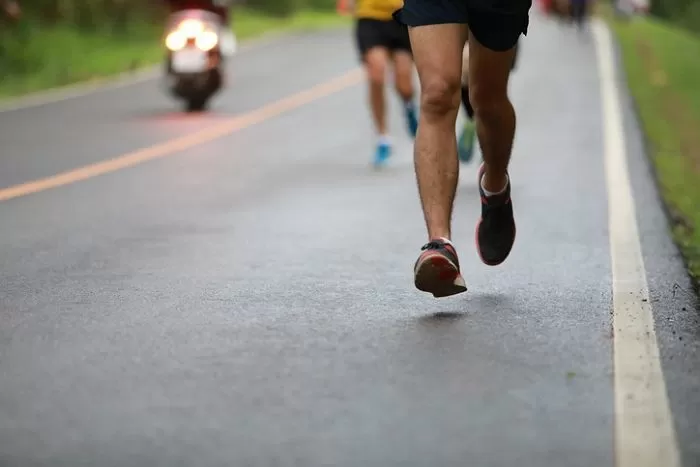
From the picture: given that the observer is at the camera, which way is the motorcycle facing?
facing the viewer

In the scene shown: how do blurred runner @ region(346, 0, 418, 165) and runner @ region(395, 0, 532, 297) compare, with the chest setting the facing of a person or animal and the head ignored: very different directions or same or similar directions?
same or similar directions

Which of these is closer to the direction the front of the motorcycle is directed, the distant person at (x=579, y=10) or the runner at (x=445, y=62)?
the runner

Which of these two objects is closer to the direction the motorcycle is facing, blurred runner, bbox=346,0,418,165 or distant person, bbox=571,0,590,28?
the blurred runner

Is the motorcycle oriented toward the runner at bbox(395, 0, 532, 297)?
yes

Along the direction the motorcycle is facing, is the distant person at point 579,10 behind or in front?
behind

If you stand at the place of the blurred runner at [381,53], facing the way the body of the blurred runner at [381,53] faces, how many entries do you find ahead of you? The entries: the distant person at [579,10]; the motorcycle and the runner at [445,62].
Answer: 1
